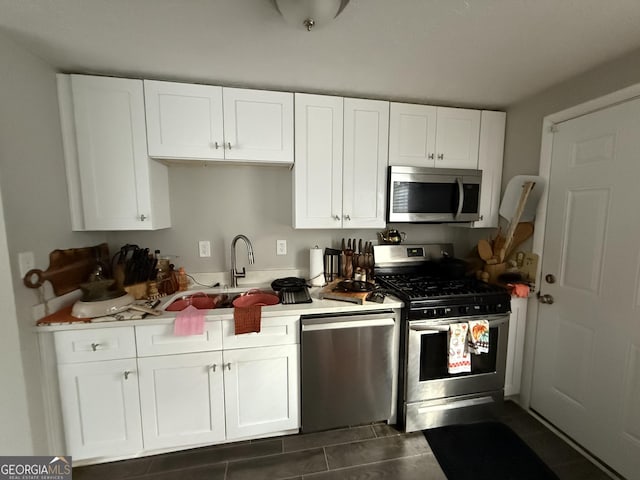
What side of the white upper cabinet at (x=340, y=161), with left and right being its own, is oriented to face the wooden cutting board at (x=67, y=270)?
right

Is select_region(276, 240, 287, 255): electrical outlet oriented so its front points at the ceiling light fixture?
yes

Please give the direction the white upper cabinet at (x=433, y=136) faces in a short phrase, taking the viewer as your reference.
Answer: facing the viewer

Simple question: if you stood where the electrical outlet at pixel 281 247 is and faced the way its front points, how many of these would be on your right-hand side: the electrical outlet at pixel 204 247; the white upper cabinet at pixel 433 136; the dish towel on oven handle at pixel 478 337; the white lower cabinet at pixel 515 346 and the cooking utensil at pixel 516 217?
1

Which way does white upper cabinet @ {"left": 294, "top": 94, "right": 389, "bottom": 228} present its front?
toward the camera

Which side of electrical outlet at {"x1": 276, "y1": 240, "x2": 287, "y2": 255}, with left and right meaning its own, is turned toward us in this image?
front

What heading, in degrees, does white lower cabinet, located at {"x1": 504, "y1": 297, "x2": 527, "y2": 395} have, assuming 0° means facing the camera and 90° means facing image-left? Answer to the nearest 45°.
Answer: approximately 0°

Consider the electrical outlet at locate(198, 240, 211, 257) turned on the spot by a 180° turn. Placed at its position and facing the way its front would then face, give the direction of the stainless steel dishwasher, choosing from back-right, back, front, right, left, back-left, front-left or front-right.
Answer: back-right

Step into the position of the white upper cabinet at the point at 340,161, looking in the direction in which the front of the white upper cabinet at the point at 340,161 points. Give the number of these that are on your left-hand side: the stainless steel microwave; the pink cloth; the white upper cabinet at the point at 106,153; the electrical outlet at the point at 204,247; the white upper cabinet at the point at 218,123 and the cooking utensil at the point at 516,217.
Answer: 2

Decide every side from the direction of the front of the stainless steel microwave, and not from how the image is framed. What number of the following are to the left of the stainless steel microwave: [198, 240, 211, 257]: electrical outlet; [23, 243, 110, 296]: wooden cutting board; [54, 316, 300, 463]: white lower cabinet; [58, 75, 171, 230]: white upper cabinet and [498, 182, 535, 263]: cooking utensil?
1
